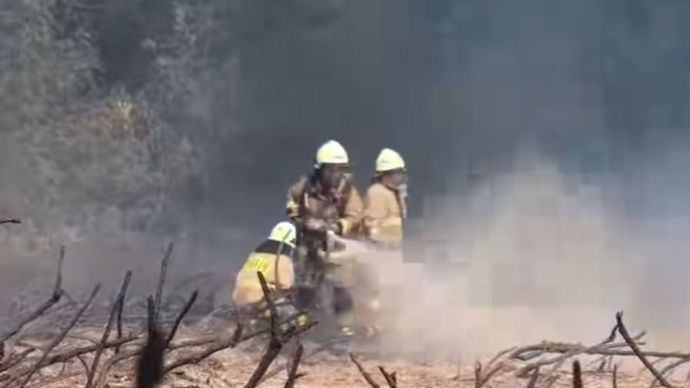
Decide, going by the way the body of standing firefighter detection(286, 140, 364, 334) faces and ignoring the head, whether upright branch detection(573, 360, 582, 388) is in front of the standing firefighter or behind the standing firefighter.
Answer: in front

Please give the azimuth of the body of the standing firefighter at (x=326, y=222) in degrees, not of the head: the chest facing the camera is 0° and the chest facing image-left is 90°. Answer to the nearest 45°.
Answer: approximately 0°

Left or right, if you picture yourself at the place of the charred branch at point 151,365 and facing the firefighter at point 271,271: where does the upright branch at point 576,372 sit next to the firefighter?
right

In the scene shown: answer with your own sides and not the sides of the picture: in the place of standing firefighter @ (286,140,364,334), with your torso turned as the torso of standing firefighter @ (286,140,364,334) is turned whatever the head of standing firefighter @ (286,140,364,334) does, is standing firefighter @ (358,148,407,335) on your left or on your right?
on your left

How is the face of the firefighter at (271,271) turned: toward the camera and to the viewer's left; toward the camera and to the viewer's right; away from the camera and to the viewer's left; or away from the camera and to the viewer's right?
away from the camera and to the viewer's right
